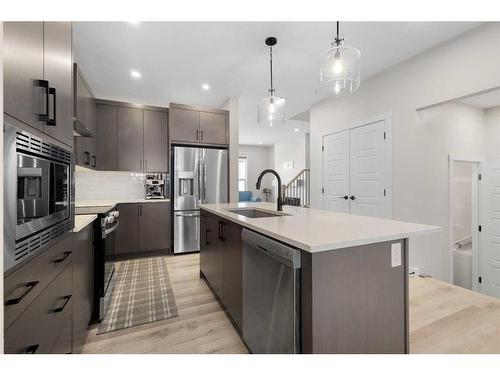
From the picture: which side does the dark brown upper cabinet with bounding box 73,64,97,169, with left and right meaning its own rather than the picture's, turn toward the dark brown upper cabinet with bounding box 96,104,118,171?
left

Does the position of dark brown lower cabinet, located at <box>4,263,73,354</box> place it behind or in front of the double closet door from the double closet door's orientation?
in front

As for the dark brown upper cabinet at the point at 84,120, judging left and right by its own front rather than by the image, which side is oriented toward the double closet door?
front

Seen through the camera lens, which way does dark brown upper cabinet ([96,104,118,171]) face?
facing the viewer

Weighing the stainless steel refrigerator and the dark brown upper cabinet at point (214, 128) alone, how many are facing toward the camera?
2

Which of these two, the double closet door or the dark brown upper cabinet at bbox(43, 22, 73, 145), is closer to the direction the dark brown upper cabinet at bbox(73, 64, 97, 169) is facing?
the double closet door

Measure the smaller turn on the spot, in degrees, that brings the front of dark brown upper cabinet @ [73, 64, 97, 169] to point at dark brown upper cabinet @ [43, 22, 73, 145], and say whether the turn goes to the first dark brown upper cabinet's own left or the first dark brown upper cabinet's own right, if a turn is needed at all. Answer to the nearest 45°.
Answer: approximately 90° to the first dark brown upper cabinet's own right

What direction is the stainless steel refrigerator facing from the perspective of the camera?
toward the camera

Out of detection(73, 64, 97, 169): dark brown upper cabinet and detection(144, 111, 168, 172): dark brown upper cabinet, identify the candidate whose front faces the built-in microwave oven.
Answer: detection(144, 111, 168, 172): dark brown upper cabinet

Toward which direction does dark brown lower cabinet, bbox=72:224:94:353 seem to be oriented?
to the viewer's right

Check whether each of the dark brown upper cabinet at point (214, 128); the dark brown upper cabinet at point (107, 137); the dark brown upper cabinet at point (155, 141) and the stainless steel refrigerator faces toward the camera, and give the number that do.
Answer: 4

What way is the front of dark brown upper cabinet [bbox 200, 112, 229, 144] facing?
toward the camera

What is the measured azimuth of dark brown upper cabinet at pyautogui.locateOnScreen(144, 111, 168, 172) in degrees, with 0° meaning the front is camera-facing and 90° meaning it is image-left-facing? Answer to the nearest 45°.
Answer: approximately 0°

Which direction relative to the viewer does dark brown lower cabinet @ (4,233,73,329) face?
to the viewer's right
